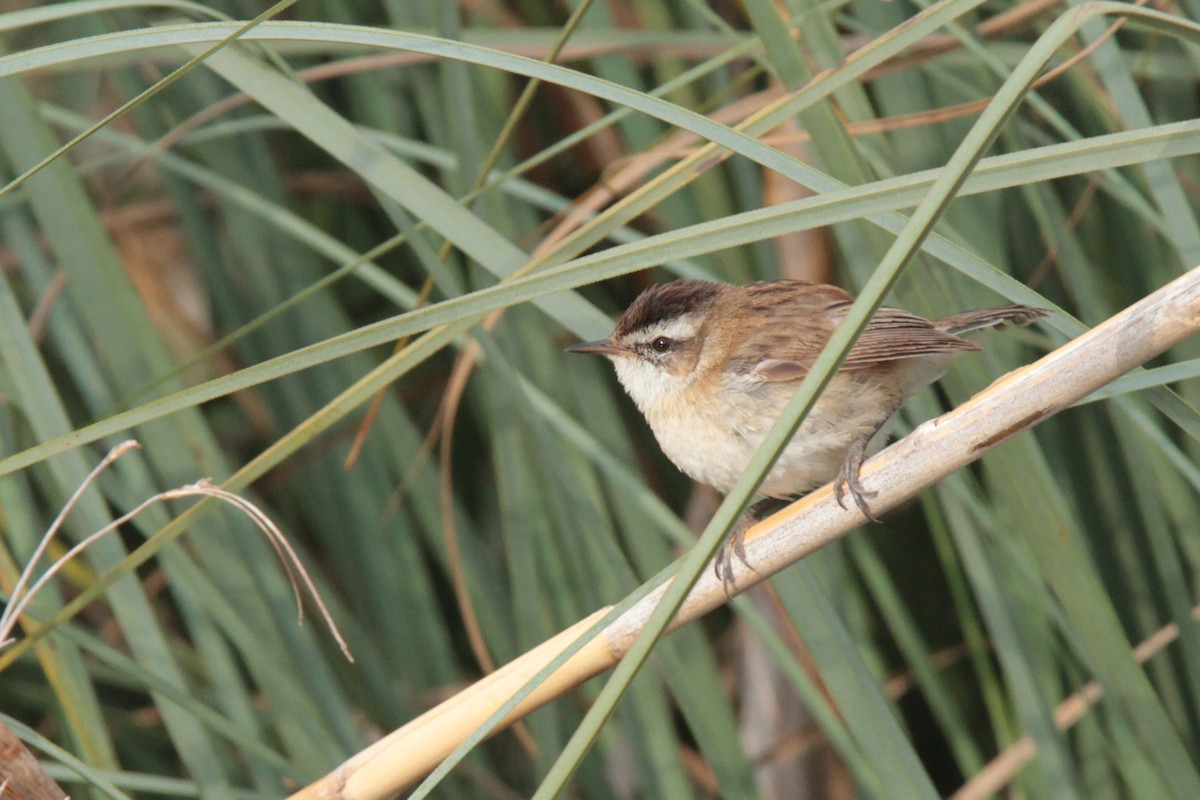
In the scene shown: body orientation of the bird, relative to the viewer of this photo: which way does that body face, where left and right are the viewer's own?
facing to the left of the viewer
